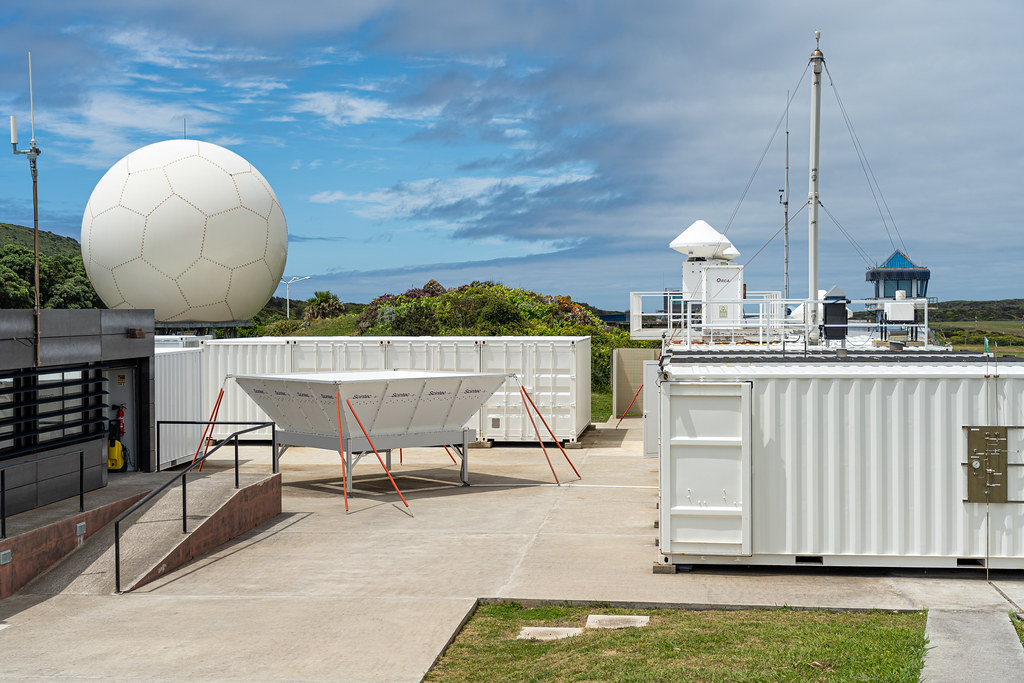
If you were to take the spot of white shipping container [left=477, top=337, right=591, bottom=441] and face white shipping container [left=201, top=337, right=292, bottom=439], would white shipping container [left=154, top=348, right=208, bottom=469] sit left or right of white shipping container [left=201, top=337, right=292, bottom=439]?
left

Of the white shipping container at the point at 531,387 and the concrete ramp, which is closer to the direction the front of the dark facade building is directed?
the concrete ramp

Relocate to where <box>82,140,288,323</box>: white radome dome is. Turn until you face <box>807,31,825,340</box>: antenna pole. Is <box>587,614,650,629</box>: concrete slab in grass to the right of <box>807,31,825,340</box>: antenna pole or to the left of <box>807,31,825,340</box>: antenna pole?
right

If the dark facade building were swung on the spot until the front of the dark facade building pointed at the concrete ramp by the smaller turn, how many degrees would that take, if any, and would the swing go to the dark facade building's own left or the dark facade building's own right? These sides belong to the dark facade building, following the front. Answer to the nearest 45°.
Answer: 0° — it already faces it

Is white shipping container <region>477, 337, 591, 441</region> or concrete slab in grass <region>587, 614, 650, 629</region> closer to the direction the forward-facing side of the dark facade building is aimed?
the concrete slab in grass

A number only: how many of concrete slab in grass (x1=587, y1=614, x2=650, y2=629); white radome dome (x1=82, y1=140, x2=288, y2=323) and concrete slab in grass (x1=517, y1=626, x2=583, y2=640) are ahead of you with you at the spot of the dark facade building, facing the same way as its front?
2

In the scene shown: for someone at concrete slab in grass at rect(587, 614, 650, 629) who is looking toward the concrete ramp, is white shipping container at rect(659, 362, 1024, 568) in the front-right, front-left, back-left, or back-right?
back-right

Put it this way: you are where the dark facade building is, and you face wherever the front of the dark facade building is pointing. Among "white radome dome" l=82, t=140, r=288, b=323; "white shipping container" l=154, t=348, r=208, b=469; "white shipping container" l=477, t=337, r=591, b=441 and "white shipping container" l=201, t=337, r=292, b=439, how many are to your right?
0

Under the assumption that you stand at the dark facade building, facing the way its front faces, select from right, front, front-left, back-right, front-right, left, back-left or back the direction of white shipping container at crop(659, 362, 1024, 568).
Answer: front

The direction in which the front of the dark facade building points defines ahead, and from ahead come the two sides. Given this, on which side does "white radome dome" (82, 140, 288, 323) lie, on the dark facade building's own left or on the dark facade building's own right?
on the dark facade building's own left

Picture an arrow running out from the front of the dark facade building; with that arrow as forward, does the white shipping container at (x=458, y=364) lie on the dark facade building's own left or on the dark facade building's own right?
on the dark facade building's own left

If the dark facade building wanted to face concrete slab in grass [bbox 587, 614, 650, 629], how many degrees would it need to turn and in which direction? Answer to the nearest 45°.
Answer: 0° — it already faces it

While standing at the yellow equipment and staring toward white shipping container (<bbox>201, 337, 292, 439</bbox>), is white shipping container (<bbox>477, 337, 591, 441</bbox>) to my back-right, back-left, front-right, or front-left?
front-right

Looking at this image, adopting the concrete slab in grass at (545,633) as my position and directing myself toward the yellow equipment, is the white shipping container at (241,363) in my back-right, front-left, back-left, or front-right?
front-right

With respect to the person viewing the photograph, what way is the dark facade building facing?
facing the viewer and to the right of the viewer
